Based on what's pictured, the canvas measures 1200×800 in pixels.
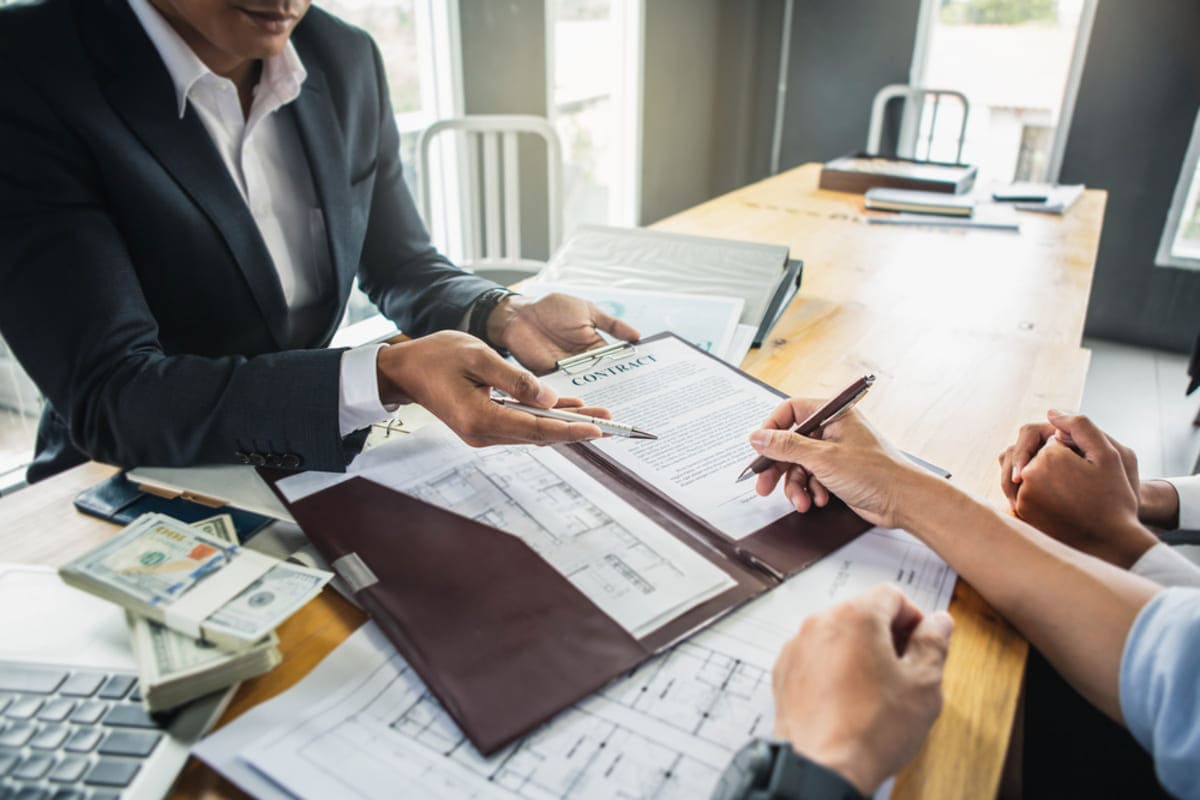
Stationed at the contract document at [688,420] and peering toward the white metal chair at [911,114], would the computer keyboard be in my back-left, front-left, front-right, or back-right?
back-left

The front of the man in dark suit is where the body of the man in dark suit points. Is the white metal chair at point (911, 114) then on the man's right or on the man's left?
on the man's left

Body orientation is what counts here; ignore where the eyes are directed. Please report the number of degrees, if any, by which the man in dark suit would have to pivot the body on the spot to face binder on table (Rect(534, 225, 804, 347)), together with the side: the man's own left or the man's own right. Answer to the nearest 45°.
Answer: approximately 45° to the man's own left

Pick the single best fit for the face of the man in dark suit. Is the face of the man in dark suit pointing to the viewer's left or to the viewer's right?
to the viewer's right

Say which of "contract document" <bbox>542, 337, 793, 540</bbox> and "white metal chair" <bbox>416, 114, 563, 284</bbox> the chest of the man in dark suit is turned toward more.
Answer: the contract document

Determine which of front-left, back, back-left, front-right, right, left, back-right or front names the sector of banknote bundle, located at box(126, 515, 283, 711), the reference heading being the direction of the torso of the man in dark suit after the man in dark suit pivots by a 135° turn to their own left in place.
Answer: back

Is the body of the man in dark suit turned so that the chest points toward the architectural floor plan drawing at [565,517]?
yes

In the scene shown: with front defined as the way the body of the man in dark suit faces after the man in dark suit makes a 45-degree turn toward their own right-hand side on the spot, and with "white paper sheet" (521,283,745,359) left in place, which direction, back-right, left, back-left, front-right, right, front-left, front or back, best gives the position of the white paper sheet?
left

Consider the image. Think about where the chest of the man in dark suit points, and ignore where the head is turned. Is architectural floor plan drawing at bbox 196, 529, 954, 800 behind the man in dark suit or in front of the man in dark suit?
in front
